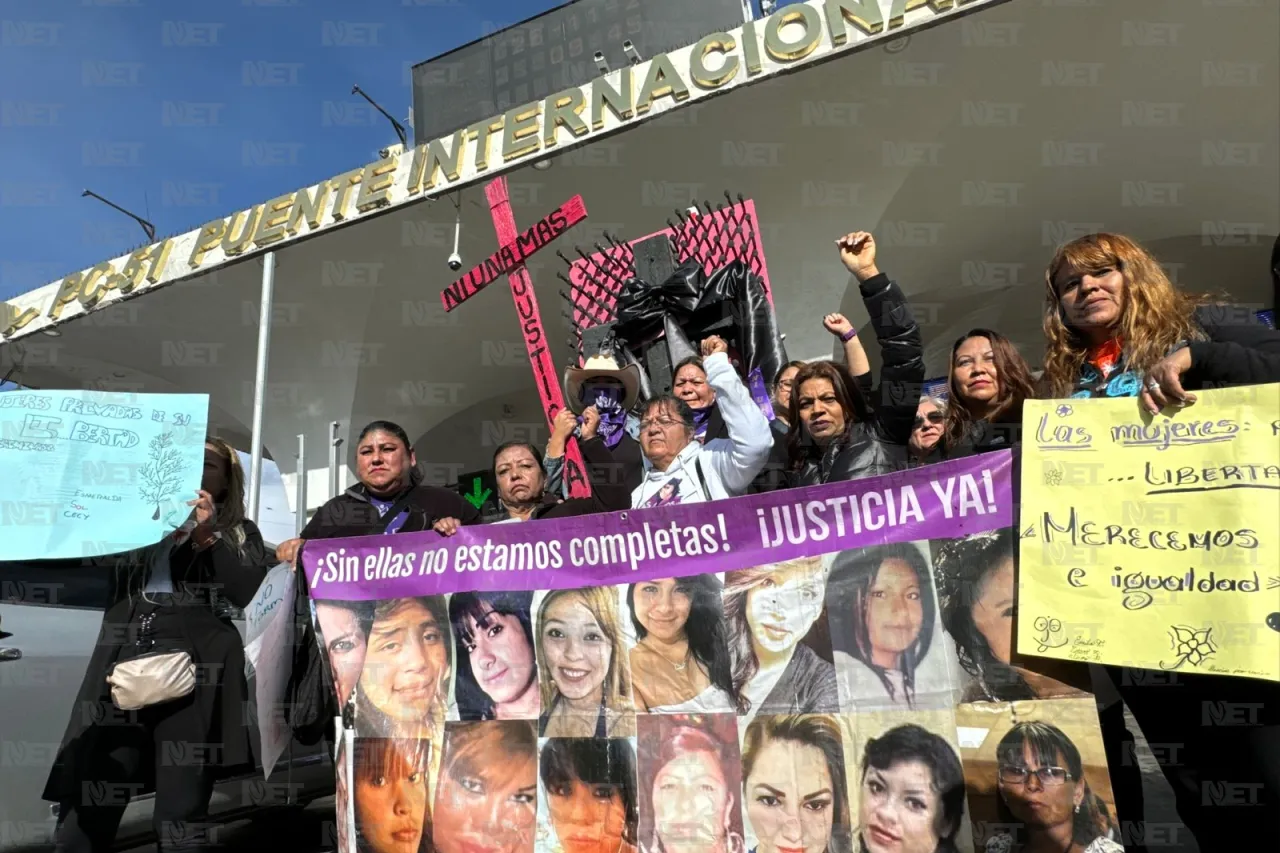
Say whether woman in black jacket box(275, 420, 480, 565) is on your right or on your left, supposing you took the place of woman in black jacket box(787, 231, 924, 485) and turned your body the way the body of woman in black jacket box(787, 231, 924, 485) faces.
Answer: on your right

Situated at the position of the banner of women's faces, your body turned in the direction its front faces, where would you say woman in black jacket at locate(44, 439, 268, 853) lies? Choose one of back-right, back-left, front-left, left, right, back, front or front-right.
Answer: right

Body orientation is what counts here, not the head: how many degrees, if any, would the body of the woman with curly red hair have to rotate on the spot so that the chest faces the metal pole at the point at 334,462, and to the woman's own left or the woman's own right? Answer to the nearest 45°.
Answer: approximately 90° to the woman's own right

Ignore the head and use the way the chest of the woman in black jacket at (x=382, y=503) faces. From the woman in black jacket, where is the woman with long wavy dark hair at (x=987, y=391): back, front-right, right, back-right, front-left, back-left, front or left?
front-left

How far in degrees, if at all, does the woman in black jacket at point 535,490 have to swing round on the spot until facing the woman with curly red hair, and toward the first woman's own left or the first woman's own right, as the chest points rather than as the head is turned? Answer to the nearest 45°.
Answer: approximately 45° to the first woman's own left
